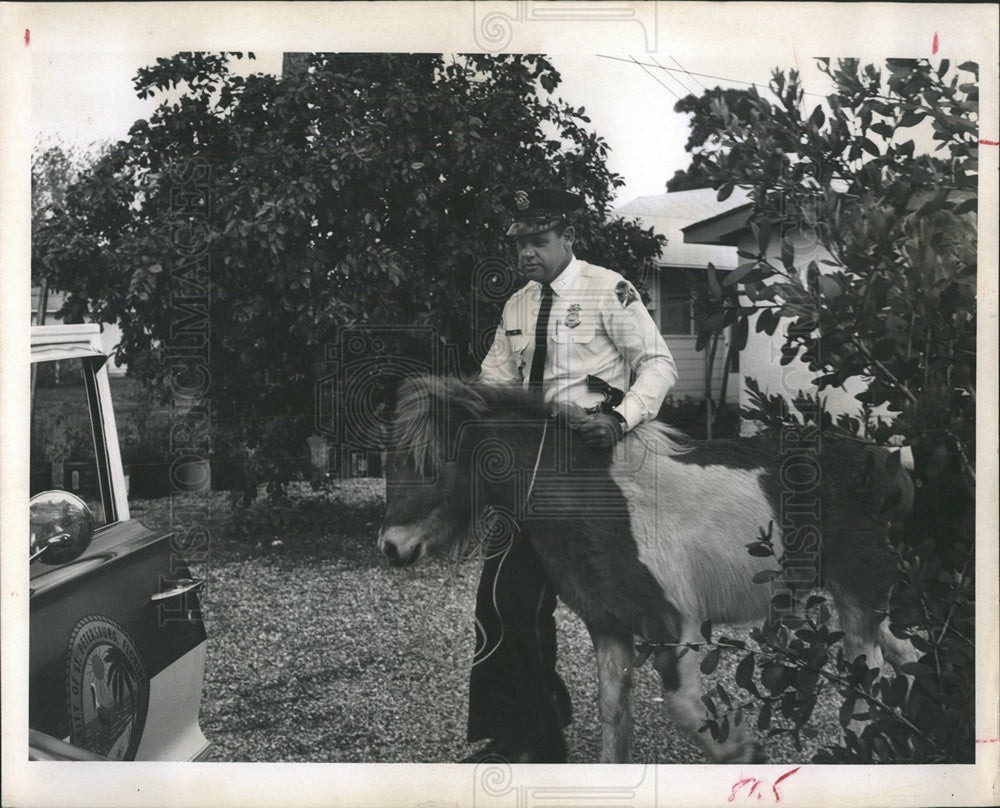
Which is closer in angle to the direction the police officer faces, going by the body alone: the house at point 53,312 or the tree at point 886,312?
the tree

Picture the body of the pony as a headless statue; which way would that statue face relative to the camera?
to the viewer's left

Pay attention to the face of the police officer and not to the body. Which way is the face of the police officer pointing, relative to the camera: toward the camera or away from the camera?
toward the camera

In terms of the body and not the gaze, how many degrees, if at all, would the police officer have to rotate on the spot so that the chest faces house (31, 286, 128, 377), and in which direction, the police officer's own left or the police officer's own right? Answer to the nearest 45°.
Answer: approximately 45° to the police officer's own right

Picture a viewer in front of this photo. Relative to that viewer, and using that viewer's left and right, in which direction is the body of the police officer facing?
facing the viewer and to the left of the viewer

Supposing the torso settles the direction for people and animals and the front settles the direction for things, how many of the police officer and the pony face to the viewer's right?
0

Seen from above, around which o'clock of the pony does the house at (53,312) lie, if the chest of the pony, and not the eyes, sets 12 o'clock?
The house is roughly at 2 o'clock from the pony.

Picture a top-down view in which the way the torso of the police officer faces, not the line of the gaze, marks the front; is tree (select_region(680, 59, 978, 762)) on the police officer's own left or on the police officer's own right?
on the police officer's own left
